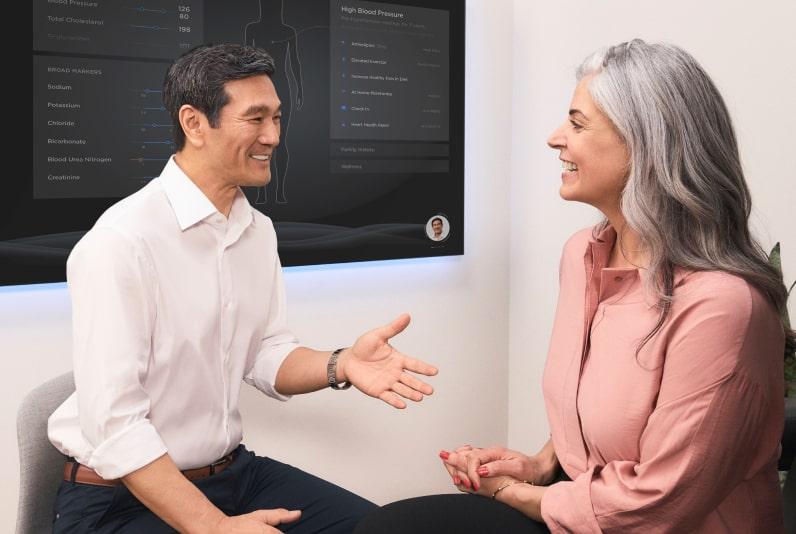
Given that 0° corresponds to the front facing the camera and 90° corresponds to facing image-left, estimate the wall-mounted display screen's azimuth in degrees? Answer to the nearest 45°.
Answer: approximately 315°

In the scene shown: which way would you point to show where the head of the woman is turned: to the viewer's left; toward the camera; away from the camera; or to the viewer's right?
to the viewer's left

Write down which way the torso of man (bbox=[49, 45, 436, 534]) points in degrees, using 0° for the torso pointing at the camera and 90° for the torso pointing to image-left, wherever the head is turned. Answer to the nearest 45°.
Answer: approximately 315°

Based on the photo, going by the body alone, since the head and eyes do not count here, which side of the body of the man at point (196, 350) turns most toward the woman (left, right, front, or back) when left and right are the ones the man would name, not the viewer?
front

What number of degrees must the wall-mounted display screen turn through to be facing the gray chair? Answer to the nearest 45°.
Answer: approximately 90° to its right
